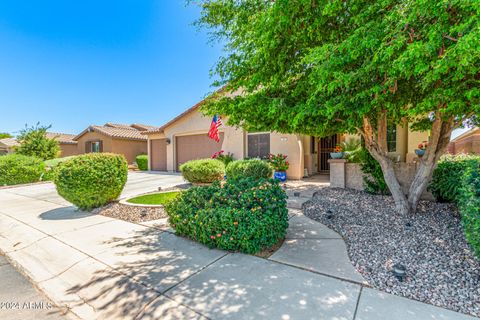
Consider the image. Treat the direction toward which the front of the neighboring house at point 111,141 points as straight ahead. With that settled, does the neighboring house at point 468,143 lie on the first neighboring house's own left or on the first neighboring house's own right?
on the first neighboring house's own left

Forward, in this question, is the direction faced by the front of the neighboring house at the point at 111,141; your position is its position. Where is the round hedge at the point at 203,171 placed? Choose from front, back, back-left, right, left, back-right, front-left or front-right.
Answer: front-left

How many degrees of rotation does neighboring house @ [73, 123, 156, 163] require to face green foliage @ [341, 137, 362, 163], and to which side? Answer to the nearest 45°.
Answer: approximately 45° to its left

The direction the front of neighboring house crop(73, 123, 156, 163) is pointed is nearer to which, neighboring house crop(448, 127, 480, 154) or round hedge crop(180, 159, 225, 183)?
the round hedge

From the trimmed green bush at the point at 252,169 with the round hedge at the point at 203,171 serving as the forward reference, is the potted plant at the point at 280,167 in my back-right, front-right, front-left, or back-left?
back-right

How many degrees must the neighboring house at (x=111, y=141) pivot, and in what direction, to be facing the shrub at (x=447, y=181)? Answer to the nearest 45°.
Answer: approximately 45° to its left

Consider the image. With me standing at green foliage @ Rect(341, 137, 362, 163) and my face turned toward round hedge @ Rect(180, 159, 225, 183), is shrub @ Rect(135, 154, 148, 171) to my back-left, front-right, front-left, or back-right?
front-right

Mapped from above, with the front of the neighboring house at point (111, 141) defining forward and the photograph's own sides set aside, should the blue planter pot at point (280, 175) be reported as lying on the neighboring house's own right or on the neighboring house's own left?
on the neighboring house's own left

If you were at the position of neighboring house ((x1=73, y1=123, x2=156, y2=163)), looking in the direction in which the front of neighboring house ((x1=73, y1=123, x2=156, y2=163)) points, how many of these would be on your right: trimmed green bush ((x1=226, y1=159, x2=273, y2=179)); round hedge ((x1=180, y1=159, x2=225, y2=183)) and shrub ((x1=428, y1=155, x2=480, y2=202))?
0

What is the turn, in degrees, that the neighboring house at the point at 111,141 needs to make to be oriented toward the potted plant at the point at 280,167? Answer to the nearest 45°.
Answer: approximately 45° to its left

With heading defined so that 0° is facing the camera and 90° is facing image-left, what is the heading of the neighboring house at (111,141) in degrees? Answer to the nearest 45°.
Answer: approximately 45°

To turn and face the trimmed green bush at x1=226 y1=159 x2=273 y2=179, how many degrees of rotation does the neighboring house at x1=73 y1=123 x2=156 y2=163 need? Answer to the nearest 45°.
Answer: approximately 45° to its left
